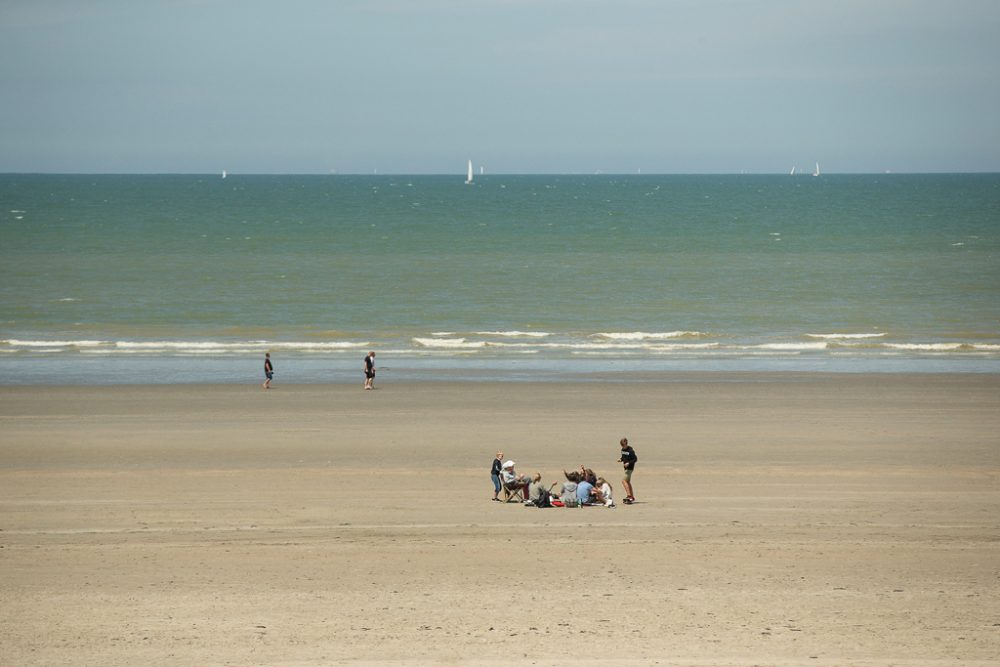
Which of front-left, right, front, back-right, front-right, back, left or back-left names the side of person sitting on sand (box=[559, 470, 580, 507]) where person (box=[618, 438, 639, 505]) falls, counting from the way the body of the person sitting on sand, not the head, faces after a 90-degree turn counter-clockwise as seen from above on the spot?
back

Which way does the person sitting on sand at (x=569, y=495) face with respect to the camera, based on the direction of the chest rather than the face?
away from the camera

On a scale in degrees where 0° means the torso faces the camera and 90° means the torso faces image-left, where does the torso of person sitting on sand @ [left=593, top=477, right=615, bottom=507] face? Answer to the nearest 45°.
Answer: approximately 90°

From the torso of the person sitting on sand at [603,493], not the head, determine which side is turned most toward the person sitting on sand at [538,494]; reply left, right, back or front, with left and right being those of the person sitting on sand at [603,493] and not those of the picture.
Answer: front

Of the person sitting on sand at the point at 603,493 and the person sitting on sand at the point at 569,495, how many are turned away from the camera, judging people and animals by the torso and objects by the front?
1

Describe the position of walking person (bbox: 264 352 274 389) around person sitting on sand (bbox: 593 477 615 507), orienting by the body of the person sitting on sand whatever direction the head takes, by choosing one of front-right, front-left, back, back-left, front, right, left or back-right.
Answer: front-right

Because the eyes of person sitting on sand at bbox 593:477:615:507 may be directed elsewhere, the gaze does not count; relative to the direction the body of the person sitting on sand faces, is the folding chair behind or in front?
in front

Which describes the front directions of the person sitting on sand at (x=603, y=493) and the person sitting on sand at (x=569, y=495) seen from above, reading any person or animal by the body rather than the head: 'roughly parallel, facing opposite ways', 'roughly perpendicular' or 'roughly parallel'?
roughly perpendicular

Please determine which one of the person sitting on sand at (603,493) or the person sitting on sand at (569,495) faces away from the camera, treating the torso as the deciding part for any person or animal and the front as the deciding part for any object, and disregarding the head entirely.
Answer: the person sitting on sand at (569,495)

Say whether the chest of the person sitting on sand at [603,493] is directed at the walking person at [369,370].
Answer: no

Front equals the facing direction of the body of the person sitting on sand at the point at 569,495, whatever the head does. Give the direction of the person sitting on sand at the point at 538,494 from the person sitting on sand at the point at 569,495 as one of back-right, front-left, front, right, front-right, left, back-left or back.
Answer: left

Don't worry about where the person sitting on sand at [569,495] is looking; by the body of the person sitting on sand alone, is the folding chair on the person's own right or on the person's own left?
on the person's own left

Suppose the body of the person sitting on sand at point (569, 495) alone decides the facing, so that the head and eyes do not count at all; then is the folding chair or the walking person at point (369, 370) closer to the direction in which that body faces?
the walking person

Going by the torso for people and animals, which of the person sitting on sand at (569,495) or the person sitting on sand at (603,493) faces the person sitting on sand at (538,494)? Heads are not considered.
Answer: the person sitting on sand at (603,493)

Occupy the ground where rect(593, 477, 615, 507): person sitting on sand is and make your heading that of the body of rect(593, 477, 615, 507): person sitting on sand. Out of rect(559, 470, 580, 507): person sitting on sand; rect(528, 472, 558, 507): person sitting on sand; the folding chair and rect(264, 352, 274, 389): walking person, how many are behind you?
0
